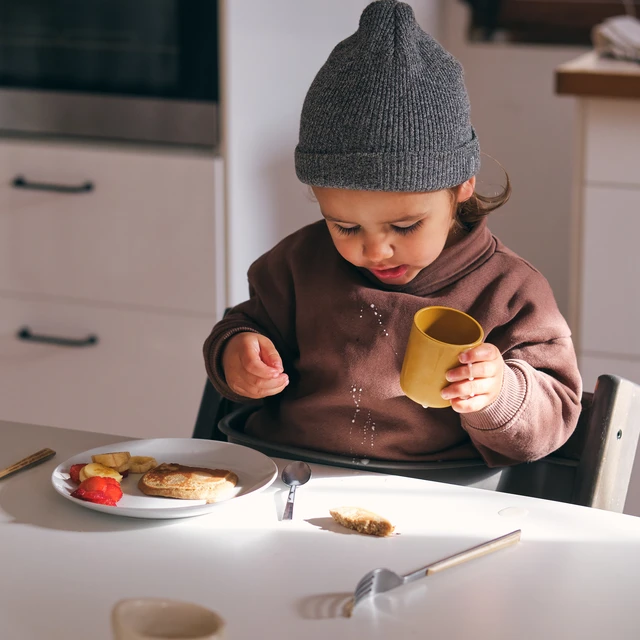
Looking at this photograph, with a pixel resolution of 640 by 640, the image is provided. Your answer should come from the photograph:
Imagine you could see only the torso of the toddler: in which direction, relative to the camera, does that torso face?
toward the camera

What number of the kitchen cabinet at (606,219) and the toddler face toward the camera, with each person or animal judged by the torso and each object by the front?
2

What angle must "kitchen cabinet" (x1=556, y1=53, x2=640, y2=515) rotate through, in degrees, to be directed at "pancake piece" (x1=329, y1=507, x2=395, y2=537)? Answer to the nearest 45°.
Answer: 0° — it already faces it

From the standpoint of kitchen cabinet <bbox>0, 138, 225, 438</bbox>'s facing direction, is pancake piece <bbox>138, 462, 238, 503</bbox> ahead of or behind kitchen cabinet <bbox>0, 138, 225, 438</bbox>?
ahead

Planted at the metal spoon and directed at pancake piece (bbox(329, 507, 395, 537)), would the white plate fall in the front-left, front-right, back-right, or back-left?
back-right

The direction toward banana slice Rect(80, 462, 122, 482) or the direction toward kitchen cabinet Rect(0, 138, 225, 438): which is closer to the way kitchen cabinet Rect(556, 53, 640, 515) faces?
the banana slice

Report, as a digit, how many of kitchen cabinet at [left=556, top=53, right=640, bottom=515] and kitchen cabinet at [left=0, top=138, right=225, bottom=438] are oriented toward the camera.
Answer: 2

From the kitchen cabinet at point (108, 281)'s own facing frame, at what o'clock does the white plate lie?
The white plate is roughly at 12 o'clock from the kitchen cabinet.

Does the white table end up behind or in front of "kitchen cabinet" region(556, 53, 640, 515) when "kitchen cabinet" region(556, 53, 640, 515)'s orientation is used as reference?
in front

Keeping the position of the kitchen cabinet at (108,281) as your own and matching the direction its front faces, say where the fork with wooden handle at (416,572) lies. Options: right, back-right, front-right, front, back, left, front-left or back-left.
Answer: front

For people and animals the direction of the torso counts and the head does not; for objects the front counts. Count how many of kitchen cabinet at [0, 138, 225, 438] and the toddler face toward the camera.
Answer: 2
